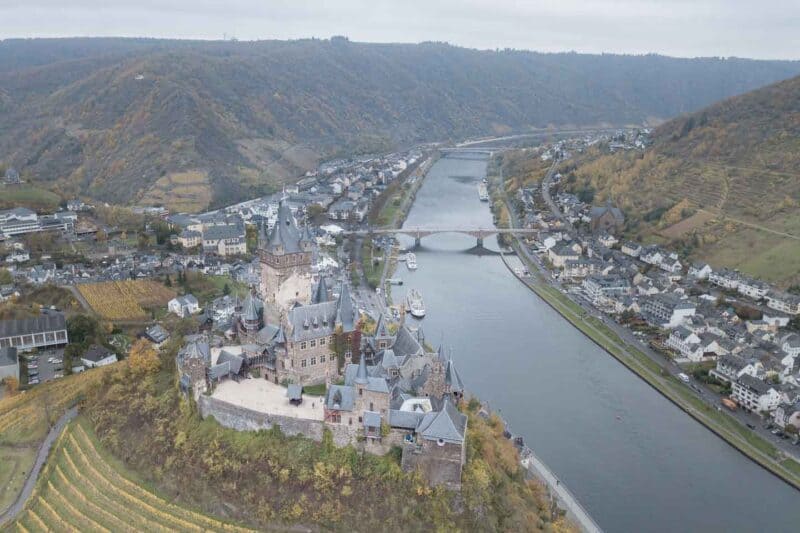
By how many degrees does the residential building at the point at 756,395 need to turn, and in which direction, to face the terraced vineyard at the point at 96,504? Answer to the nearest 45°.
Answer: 0° — it already faces it

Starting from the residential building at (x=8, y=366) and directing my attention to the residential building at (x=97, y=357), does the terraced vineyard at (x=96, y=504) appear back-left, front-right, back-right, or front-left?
front-right

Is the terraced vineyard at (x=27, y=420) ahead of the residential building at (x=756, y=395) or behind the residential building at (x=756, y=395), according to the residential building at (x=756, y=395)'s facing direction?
ahead

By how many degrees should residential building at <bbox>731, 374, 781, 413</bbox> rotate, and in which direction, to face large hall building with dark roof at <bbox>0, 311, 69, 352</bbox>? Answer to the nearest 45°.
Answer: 0° — it already faces it

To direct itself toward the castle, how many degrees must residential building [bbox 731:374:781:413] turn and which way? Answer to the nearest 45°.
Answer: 0° — it already faces it

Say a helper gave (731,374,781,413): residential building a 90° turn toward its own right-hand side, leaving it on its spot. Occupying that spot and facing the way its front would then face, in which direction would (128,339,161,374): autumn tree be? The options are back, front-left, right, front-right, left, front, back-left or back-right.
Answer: left

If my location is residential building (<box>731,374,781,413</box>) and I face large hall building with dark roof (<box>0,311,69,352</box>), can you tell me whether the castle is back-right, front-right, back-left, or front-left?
front-left

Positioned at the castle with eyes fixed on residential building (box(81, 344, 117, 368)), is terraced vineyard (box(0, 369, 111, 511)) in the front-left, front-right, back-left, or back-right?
front-left

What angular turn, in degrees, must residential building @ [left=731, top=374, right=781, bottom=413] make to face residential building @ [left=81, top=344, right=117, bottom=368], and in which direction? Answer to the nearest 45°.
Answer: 0° — it already faces it

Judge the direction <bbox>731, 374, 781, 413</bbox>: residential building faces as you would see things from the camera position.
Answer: facing the viewer and to the left of the viewer

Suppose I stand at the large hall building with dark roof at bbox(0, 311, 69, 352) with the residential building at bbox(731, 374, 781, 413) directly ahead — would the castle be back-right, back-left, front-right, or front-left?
front-right

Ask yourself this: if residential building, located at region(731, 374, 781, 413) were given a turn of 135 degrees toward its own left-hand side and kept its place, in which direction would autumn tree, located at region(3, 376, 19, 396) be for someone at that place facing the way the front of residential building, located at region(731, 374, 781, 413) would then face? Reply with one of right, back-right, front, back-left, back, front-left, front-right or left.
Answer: back-right
